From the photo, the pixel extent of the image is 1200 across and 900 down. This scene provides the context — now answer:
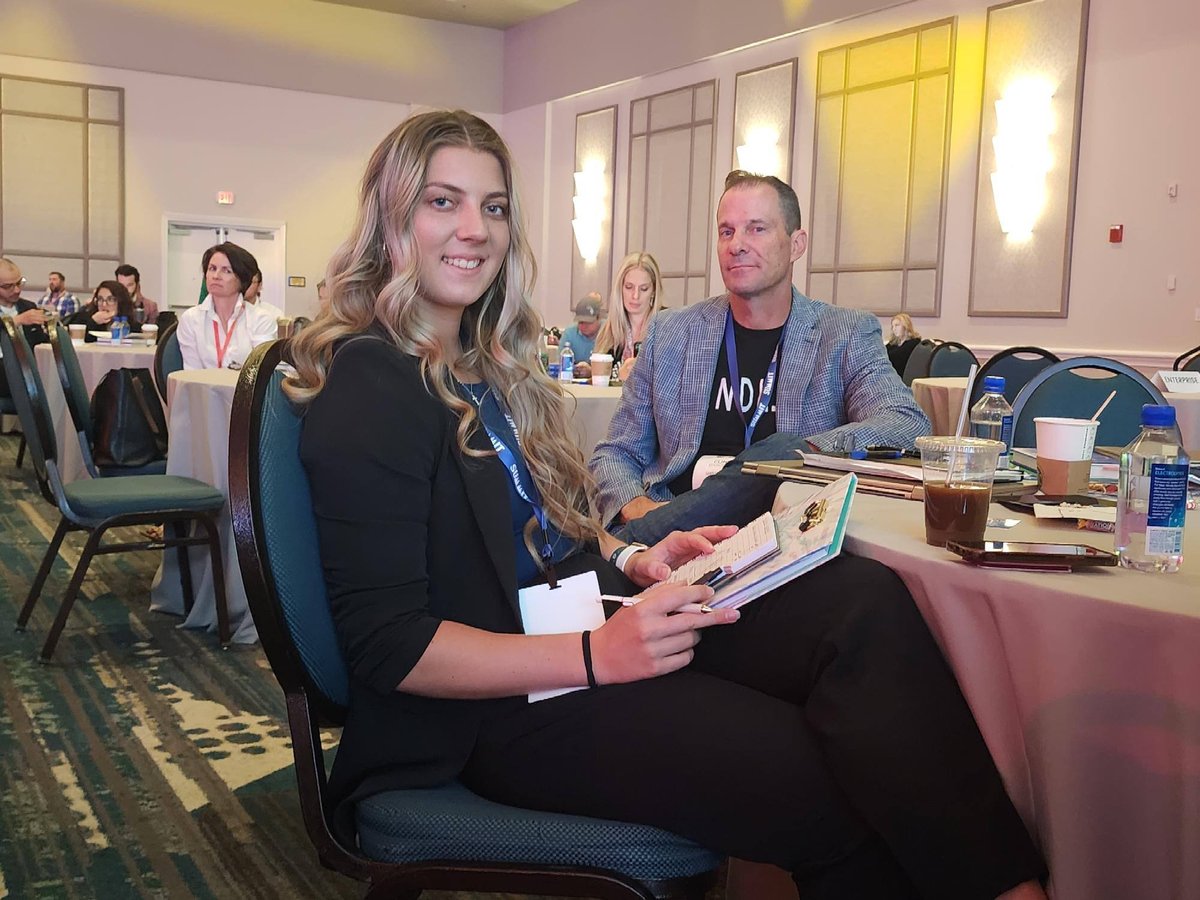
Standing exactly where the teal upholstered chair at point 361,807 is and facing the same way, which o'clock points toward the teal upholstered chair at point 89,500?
the teal upholstered chair at point 89,500 is roughly at 8 o'clock from the teal upholstered chair at point 361,807.

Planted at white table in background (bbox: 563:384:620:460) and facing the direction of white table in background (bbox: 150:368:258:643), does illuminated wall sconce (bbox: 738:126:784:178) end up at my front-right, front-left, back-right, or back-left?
back-right

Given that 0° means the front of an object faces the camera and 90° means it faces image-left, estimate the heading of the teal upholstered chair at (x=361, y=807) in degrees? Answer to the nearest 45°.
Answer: approximately 270°

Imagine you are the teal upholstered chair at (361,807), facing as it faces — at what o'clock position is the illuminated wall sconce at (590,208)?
The illuminated wall sconce is roughly at 9 o'clock from the teal upholstered chair.

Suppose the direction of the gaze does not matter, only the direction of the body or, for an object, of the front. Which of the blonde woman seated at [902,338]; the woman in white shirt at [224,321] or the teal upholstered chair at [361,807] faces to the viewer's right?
the teal upholstered chair

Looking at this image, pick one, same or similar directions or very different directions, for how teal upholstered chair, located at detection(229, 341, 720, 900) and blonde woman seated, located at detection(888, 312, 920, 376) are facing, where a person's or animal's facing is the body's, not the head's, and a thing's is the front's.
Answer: very different directions
